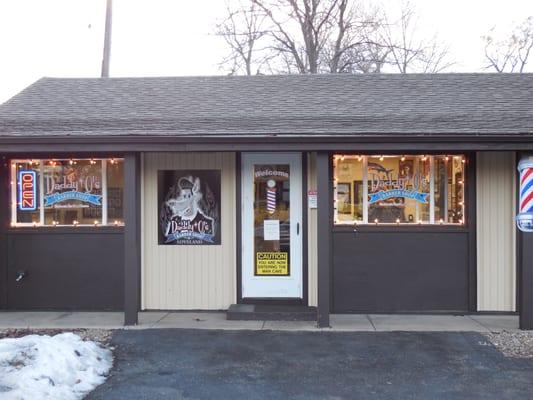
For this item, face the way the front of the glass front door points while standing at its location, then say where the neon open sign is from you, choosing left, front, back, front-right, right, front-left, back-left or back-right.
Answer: right

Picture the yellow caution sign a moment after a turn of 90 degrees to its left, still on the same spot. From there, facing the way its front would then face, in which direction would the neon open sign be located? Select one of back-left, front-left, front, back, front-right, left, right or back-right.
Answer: back

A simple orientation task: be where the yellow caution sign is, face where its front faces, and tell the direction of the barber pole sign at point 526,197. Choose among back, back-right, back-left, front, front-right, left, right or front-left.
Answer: front-left

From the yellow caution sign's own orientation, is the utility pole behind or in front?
behind

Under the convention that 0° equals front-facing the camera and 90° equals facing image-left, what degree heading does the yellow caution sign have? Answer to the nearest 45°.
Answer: approximately 0°

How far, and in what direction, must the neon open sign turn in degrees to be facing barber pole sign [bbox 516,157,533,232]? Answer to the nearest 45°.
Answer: approximately 45° to its left

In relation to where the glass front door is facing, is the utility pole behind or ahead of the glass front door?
behind

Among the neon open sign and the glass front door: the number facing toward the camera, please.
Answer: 2

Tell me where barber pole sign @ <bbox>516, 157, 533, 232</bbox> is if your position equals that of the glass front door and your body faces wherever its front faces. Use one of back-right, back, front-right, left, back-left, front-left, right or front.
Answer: front-left
